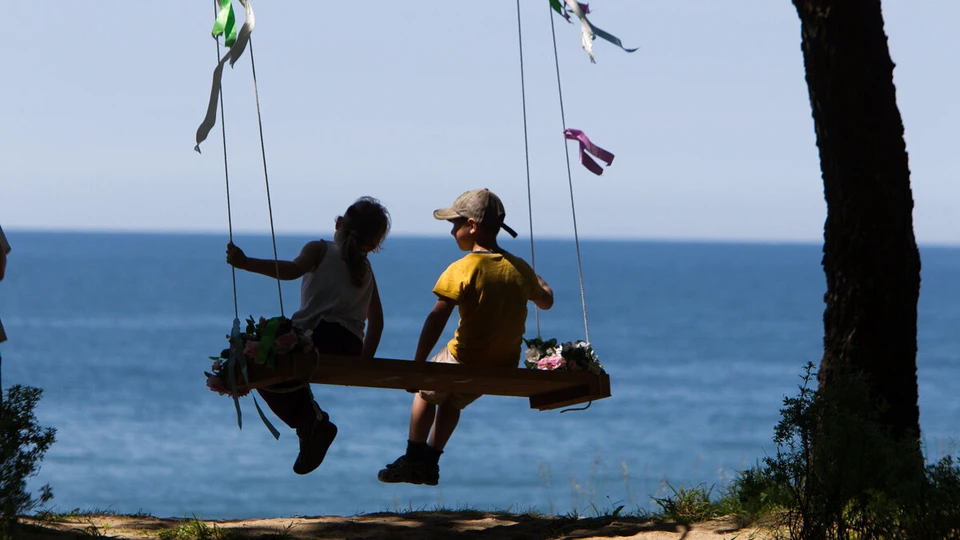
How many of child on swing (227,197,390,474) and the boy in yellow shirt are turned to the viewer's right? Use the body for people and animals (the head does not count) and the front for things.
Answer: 0

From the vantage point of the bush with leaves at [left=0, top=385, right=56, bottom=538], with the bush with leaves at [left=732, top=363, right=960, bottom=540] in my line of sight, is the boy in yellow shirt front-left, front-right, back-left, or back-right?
front-left

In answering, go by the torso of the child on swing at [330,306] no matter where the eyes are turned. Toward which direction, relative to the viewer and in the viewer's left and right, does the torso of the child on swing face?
facing away from the viewer and to the left of the viewer

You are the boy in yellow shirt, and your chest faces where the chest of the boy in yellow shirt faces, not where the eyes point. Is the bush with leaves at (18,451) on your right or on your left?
on your left

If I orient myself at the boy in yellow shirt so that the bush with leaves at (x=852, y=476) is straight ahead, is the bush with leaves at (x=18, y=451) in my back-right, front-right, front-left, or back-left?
back-right

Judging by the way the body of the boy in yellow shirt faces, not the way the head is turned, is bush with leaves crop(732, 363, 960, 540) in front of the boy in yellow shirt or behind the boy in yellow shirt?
behind

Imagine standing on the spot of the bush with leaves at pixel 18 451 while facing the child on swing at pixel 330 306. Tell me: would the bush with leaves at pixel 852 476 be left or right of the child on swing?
right

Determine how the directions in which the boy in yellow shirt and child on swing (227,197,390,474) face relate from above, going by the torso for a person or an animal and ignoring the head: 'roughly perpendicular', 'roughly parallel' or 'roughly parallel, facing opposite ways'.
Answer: roughly parallel

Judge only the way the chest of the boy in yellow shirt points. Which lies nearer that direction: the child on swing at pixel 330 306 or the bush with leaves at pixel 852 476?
the child on swing

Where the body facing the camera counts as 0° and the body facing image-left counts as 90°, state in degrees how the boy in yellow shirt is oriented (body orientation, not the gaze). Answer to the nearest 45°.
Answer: approximately 135°

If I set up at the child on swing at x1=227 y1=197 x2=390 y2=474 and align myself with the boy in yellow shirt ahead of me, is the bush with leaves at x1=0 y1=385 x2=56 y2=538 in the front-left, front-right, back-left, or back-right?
back-right
